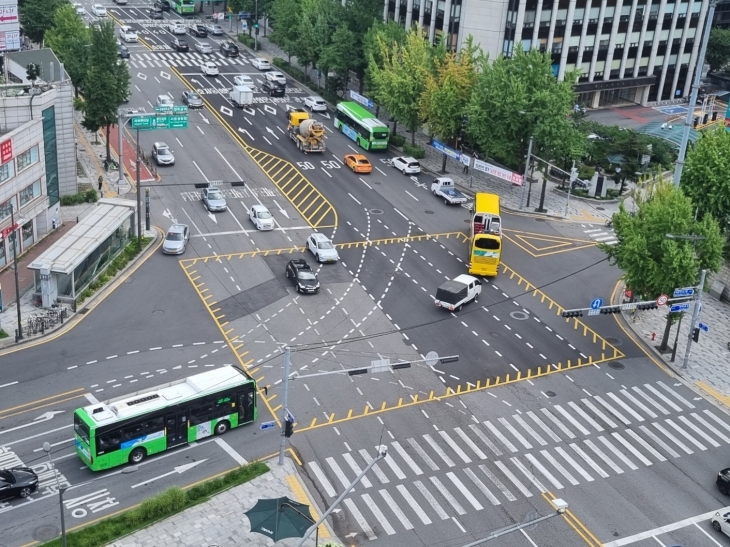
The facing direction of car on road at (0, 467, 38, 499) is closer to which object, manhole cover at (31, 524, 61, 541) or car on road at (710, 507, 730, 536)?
the car on road

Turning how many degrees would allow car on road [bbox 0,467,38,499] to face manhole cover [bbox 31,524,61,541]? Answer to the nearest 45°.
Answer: approximately 90° to its right

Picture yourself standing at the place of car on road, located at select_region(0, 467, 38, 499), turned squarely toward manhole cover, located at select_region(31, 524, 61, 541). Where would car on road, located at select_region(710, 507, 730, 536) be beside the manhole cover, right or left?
left

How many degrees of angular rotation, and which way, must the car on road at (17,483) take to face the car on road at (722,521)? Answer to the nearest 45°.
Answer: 0° — it already faces it

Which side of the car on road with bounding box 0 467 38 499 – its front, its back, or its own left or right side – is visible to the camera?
right
